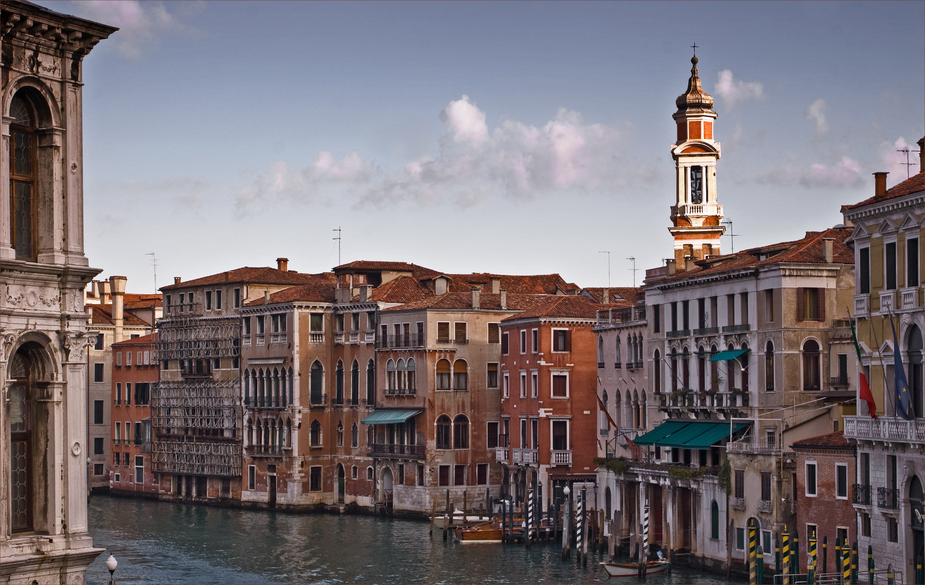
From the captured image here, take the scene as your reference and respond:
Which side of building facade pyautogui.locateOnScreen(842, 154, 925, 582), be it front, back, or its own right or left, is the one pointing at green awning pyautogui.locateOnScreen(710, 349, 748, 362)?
right

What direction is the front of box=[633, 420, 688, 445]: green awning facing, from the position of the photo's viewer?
facing the viewer and to the left of the viewer

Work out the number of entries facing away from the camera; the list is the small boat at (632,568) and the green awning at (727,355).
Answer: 0

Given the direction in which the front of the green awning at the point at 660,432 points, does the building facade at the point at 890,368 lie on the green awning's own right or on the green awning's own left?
on the green awning's own left

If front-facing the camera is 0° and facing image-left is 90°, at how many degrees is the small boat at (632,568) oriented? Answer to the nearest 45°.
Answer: approximately 90°

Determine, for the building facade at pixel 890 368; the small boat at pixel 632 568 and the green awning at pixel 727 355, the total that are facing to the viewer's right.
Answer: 0

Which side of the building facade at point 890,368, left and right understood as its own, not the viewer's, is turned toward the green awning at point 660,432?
right

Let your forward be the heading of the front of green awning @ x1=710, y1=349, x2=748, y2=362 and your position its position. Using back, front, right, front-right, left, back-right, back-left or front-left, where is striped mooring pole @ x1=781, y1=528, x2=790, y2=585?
front-left

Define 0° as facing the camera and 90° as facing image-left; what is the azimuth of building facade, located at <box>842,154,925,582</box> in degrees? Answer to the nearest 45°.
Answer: approximately 45°
